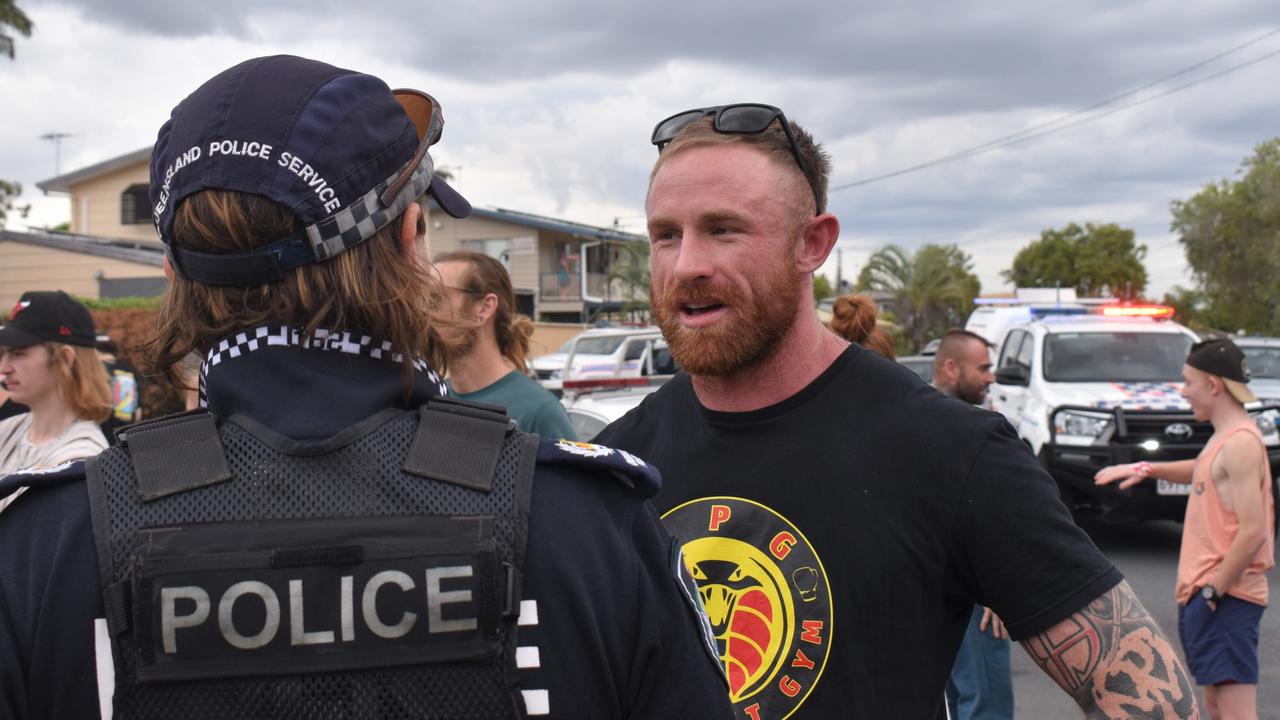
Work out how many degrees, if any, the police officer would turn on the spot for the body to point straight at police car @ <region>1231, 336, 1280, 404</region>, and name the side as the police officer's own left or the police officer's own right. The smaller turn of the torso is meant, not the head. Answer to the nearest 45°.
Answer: approximately 45° to the police officer's own right

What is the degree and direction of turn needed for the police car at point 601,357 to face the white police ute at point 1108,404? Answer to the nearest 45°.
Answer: approximately 90° to its left

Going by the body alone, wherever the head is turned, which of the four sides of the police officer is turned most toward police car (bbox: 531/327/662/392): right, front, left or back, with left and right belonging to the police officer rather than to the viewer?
front

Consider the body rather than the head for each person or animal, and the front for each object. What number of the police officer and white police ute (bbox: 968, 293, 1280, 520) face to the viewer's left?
0

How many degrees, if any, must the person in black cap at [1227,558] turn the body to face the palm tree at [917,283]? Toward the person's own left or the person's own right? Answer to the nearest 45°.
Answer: approximately 90° to the person's own right

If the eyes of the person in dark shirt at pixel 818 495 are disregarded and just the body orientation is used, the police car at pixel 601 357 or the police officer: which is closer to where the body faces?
the police officer

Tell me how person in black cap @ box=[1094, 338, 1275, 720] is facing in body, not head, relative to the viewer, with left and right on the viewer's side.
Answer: facing to the left of the viewer

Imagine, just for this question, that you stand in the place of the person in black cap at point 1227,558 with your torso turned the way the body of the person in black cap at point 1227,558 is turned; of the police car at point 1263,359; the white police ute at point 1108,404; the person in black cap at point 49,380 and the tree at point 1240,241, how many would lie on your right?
3

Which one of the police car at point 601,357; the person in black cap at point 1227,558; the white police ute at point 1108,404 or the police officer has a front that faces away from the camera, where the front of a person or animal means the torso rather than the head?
the police officer

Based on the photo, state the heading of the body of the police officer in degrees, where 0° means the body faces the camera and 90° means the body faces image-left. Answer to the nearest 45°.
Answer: approximately 180°

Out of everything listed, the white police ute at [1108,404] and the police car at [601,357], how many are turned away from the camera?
0

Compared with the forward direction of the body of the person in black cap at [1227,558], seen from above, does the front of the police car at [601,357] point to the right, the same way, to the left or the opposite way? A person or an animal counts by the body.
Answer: to the left

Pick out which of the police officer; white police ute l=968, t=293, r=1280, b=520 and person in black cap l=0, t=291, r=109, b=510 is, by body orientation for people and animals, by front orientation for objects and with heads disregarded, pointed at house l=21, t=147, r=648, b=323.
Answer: the police officer

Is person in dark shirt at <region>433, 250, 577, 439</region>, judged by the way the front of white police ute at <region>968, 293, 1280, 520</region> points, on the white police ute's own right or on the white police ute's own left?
on the white police ute's own right
